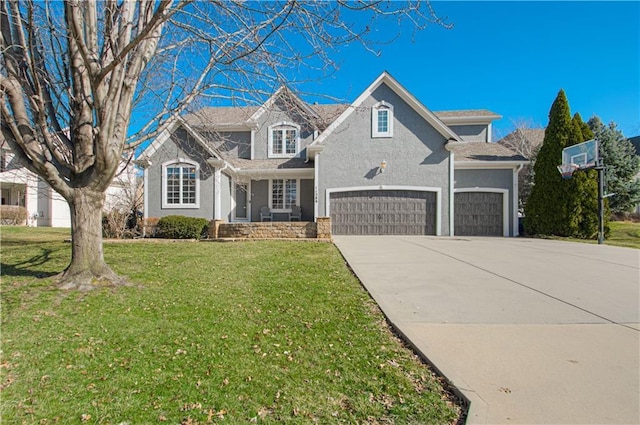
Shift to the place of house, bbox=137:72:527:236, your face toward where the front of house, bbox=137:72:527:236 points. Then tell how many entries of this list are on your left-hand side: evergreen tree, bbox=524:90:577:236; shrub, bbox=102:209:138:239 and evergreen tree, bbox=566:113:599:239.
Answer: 2

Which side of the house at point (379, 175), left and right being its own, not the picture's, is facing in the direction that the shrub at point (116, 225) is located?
right

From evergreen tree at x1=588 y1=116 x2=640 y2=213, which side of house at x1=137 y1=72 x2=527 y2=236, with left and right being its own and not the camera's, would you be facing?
left

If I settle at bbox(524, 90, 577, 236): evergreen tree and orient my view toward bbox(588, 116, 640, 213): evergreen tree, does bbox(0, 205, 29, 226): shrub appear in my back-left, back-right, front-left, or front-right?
back-left

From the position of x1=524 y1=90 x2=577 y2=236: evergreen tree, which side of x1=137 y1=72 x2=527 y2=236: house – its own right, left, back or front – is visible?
left

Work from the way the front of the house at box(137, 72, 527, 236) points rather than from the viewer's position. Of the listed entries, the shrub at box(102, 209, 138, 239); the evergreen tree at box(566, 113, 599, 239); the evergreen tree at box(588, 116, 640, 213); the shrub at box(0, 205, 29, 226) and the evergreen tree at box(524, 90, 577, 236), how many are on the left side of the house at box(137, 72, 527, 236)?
3

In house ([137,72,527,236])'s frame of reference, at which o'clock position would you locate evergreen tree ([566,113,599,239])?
The evergreen tree is roughly at 9 o'clock from the house.

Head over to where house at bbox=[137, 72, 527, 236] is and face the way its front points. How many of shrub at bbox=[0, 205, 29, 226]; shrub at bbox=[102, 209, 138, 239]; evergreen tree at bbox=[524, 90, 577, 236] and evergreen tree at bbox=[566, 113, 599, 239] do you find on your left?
2

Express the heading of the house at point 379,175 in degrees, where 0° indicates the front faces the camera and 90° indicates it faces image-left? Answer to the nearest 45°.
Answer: approximately 0°
